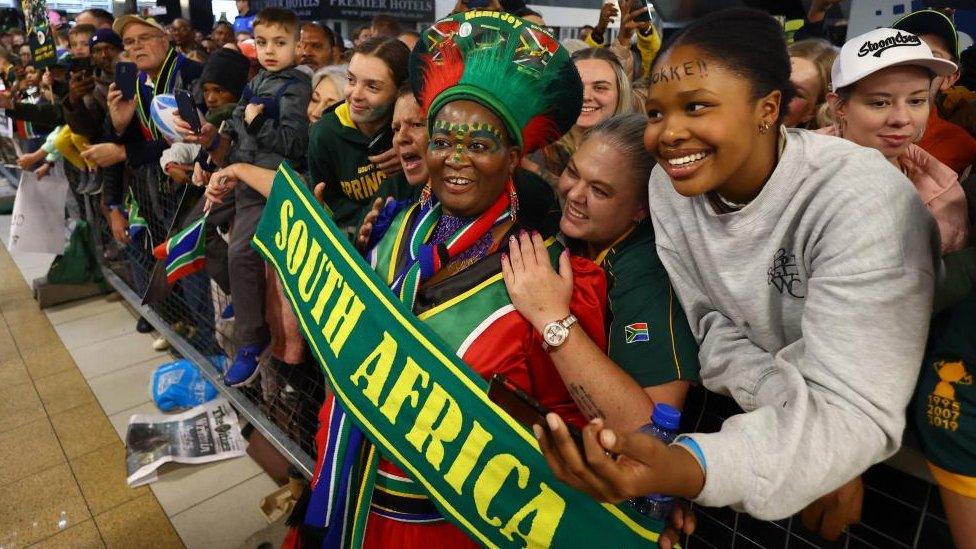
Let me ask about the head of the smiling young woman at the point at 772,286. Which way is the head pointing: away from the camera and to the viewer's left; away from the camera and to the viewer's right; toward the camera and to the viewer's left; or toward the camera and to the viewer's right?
toward the camera and to the viewer's left

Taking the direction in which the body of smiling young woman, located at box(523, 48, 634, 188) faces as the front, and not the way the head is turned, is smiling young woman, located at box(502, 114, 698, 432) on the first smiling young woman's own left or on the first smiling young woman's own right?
on the first smiling young woman's own left

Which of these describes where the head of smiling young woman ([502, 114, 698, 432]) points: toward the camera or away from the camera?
toward the camera

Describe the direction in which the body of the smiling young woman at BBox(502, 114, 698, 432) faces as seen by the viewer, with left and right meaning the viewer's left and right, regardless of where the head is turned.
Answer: facing the viewer and to the left of the viewer

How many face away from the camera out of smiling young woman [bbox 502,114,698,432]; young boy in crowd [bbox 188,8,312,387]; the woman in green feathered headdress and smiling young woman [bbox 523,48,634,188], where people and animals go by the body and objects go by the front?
0

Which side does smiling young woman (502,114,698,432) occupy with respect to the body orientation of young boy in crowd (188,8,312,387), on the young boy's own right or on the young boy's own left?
on the young boy's own left

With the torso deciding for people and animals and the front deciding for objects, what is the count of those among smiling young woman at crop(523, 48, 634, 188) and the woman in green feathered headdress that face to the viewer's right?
0

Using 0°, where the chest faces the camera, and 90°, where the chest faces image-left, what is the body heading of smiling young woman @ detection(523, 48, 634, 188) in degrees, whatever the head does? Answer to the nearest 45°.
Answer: approximately 45°

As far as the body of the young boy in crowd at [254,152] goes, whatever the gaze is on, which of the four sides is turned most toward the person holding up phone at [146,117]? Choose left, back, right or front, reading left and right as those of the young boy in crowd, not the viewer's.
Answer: right
